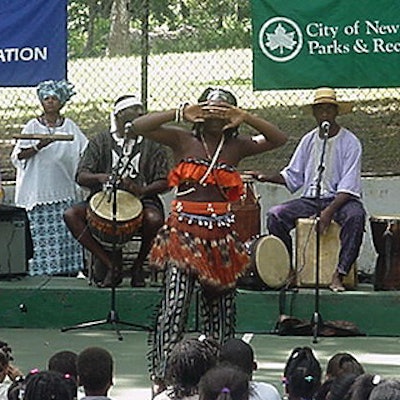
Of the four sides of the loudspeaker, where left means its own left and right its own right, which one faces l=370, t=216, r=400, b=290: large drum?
left

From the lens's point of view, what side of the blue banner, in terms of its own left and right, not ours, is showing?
front

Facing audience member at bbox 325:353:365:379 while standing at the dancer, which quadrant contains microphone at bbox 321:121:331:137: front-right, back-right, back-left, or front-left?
back-left

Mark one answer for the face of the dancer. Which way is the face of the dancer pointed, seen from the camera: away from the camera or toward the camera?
toward the camera

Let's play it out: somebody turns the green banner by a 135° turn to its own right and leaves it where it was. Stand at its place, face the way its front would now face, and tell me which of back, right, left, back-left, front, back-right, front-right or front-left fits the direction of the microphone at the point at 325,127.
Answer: back-left

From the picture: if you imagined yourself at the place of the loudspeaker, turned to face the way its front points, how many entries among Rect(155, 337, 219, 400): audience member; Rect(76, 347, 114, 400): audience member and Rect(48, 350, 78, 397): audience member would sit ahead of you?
3

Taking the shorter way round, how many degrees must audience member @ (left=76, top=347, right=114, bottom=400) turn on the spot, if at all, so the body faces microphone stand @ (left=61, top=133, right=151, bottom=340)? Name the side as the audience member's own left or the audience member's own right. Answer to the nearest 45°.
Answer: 0° — they already face it

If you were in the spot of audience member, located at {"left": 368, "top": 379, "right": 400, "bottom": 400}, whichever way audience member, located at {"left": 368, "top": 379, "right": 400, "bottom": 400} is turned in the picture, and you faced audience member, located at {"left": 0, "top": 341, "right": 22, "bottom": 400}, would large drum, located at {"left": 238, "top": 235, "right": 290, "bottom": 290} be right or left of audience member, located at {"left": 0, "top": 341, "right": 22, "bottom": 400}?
right

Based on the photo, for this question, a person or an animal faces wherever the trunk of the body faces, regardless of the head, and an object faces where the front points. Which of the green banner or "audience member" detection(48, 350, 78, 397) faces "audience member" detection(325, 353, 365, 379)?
the green banner

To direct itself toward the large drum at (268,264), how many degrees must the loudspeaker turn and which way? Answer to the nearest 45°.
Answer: approximately 90° to its left

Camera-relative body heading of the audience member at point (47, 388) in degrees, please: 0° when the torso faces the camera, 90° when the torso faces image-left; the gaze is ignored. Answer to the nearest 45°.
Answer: approximately 180°

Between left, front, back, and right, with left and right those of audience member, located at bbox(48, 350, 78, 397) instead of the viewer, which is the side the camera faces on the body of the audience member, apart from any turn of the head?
back

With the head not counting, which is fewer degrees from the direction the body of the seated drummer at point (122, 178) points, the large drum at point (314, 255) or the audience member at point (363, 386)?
the audience member

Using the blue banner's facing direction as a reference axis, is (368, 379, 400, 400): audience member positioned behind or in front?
in front

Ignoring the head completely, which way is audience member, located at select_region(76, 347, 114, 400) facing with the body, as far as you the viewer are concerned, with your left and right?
facing away from the viewer

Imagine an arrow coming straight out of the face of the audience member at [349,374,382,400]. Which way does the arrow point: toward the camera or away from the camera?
away from the camera

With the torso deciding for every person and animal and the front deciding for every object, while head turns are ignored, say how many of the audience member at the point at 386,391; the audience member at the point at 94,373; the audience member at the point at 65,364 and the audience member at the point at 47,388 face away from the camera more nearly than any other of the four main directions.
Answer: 4

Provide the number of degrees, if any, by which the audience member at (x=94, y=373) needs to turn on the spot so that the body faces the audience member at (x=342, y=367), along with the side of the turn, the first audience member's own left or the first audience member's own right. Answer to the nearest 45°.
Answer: approximately 90° to the first audience member's own right

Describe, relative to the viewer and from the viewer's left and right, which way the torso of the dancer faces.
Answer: facing the viewer

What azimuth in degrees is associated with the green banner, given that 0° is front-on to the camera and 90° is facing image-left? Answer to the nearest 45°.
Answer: approximately 0°

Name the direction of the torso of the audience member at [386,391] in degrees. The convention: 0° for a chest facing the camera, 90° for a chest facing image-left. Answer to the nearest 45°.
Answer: approximately 180°
